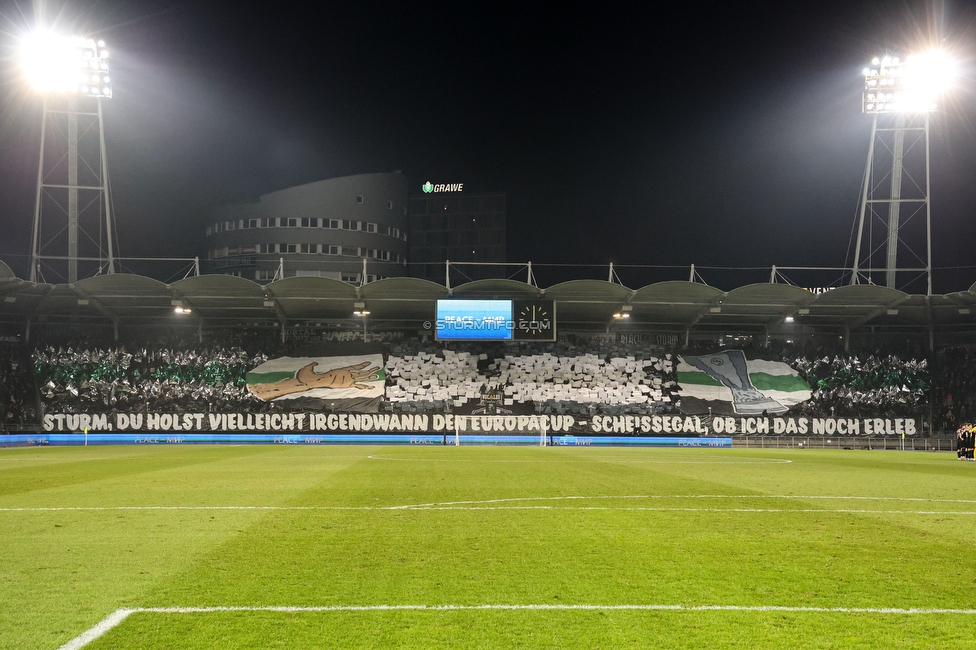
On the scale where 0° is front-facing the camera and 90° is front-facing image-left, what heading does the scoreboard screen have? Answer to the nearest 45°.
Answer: approximately 0°

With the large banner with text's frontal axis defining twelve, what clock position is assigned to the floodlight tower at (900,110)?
The floodlight tower is roughly at 9 o'clock from the large banner with text.

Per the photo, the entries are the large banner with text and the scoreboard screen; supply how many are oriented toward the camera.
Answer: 2

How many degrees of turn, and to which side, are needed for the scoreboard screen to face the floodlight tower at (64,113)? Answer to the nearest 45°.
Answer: approximately 90° to its right

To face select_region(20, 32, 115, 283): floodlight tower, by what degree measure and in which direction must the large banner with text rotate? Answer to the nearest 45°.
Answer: approximately 90° to its right

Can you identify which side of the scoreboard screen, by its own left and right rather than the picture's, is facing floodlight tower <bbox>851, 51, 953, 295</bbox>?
left
